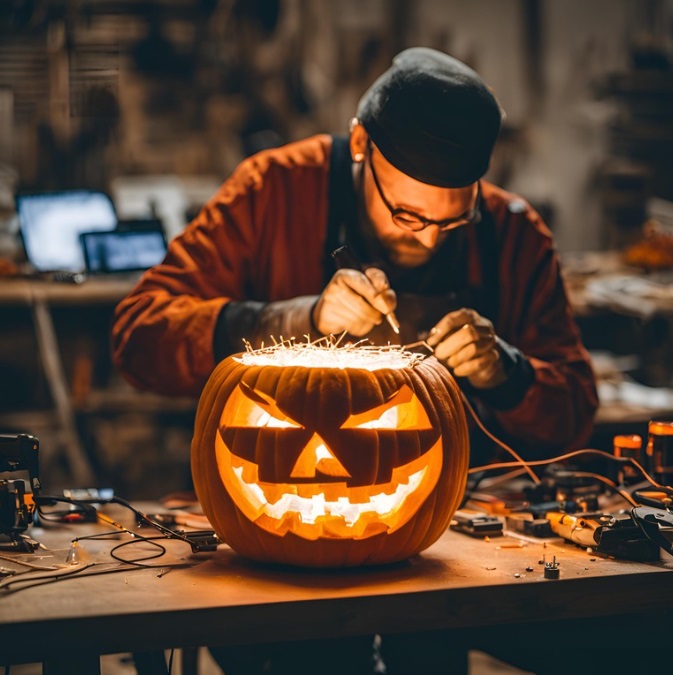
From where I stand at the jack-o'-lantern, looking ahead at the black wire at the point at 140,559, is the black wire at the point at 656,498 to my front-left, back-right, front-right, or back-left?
back-right

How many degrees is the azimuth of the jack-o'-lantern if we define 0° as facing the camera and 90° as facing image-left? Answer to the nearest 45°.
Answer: approximately 0°

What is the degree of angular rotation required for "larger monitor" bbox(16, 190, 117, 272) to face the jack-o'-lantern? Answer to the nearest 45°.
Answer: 0° — it already faces it

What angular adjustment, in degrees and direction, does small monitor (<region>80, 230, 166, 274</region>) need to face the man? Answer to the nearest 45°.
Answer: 0° — it already faces them

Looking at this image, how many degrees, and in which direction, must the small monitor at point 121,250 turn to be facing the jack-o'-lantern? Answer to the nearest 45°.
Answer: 0° — it already faces it

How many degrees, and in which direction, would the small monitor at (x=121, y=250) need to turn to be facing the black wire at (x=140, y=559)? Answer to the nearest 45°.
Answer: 0° — it already faces it

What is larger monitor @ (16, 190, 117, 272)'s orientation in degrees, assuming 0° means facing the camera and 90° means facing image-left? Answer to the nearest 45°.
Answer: approximately 0°

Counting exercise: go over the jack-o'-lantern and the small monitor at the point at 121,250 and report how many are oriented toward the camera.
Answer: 2

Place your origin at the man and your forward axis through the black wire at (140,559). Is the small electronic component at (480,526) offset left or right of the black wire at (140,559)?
left
